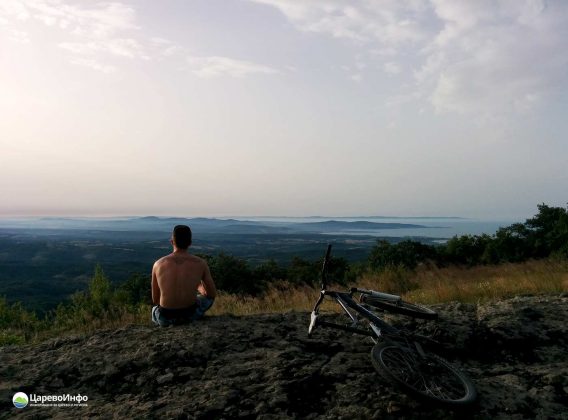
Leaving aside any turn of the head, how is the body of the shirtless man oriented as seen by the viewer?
away from the camera

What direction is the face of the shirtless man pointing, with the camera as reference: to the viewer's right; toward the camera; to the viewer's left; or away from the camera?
away from the camera

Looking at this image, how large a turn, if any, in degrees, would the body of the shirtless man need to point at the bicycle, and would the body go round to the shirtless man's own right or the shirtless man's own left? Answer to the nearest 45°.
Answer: approximately 135° to the shirtless man's own right
